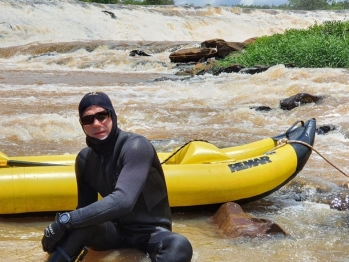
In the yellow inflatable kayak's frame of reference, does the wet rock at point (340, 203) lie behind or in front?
in front

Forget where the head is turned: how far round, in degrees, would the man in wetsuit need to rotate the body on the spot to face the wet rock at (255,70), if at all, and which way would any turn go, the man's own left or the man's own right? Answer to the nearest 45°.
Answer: approximately 135° to the man's own right

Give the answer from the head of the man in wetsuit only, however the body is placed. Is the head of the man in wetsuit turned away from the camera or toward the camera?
toward the camera

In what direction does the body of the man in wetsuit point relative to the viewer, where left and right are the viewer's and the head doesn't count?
facing the viewer and to the left of the viewer

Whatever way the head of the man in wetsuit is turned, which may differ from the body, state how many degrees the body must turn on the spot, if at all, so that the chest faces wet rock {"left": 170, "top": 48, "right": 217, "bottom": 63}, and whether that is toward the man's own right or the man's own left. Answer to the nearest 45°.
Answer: approximately 135° to the man's own right

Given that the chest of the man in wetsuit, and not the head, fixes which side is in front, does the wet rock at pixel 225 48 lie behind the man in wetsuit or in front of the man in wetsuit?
behind

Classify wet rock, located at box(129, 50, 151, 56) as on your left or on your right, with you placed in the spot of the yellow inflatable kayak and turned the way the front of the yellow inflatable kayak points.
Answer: on your left

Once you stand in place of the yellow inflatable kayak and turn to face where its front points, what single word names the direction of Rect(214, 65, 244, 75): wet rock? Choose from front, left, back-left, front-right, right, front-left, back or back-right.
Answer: left

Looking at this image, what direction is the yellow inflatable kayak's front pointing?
to the viewer's right

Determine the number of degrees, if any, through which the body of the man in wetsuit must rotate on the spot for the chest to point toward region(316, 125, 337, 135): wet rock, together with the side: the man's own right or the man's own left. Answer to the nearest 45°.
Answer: approximately 180°

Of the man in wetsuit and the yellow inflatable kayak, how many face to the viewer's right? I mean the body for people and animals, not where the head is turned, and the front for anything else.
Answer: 1

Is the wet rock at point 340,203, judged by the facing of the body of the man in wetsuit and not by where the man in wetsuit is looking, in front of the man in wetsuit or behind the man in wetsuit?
behind
